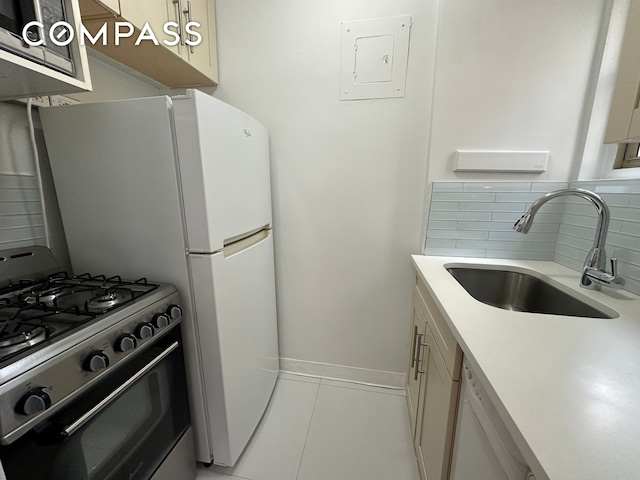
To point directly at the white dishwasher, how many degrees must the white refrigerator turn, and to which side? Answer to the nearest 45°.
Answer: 0° — it already faces it

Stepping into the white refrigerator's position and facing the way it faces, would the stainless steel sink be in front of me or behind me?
in front

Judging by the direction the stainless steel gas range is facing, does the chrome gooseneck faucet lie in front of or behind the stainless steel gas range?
in front

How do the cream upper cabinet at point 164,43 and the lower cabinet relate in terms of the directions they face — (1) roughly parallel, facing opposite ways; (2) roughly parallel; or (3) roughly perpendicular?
roughly parallel, facing opposite ways

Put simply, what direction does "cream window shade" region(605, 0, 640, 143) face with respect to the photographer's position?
facing the viewer and to the left of the viewer

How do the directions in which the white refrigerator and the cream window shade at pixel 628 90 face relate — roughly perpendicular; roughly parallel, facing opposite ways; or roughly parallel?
roughly parallel, facing opposite ways

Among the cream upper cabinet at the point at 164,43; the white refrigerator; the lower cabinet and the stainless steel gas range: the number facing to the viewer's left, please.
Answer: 1

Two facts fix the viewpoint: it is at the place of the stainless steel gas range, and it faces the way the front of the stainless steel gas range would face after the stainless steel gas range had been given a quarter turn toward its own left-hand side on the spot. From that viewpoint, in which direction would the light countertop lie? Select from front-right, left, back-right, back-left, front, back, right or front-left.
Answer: right

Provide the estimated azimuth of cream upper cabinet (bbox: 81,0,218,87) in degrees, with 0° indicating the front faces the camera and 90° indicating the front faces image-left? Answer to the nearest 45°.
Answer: approximately 315°

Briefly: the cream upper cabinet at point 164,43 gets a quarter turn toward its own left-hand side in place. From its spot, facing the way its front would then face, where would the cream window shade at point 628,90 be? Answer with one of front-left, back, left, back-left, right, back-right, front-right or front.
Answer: right

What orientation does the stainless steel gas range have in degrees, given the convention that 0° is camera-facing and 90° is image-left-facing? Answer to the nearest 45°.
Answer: approximately 315°

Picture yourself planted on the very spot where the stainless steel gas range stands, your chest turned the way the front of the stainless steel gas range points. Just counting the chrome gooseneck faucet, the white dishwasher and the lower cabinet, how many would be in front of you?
3

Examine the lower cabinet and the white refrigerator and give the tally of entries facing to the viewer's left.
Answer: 1

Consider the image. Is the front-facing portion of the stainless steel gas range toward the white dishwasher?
yes

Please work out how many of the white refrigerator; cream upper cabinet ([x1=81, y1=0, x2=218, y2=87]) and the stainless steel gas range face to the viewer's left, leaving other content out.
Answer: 0

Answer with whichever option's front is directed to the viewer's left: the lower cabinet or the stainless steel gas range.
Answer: the lower cabinet

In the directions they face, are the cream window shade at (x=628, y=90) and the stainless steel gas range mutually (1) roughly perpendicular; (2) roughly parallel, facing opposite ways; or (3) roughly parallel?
roughly parallel, facing opposite ways

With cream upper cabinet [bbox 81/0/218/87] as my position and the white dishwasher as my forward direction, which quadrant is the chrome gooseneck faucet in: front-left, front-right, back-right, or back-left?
front-left
